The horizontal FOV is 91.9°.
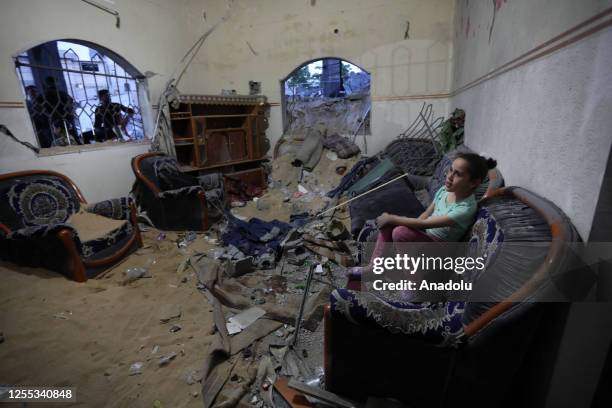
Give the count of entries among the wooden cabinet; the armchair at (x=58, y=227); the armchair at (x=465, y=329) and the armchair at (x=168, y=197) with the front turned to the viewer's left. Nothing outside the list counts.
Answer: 1

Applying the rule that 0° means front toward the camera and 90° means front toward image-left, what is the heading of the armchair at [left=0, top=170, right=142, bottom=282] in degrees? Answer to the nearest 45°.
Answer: approximately 315°

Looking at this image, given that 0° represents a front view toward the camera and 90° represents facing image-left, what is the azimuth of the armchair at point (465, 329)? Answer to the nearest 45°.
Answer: approximately 90°

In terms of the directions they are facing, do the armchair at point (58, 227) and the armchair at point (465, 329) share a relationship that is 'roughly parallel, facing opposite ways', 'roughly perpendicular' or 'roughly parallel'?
roughly parallel, facing opposite ways

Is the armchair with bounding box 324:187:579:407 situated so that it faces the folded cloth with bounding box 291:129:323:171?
no

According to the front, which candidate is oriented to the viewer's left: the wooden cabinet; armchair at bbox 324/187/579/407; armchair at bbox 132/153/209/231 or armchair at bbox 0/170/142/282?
armchair at bbox 324/187/579/407

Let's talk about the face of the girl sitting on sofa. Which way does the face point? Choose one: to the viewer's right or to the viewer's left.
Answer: to the viewer's left

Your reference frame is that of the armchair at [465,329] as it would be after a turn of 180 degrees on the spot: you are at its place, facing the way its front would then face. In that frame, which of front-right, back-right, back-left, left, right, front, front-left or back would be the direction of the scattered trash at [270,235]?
back-left

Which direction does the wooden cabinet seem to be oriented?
toward the camera

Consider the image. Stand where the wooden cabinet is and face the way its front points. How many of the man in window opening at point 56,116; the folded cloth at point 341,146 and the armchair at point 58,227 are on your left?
1

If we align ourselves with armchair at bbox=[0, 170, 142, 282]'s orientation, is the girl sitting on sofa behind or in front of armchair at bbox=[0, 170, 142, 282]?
in front

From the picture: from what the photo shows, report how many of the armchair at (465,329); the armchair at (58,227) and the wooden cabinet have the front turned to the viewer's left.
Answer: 1

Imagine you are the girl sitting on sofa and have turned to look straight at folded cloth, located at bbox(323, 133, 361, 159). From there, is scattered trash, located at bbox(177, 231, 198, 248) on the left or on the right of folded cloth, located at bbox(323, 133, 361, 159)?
left

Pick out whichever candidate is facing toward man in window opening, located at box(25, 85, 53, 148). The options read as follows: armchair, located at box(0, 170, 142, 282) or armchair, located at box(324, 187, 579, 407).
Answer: armchair, located at box(324, 187, 579, 407)

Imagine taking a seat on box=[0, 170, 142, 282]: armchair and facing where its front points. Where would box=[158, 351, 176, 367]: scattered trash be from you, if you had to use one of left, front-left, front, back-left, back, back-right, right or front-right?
front-right

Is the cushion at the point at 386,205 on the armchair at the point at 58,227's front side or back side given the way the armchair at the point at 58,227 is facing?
on the front side

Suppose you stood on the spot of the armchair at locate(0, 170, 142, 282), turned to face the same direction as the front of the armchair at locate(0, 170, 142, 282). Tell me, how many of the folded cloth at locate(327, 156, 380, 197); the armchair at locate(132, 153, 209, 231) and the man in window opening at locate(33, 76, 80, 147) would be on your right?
0
